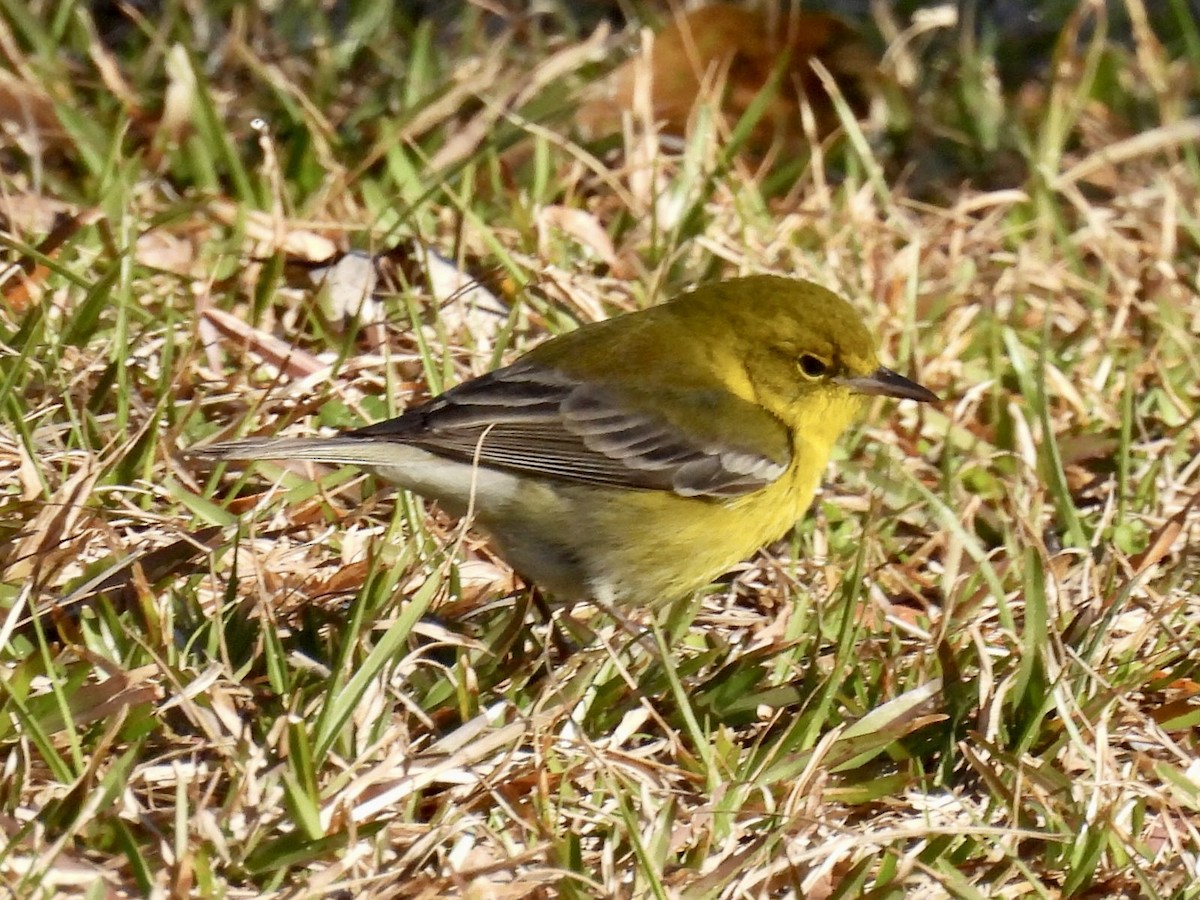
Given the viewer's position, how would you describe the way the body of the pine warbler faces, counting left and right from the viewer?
facing to the right of the viewer

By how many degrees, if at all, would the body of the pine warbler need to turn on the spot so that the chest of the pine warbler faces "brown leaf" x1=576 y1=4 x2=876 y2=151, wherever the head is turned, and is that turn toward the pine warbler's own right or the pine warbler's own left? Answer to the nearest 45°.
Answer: approximately 90° to the pine warbler's own left
